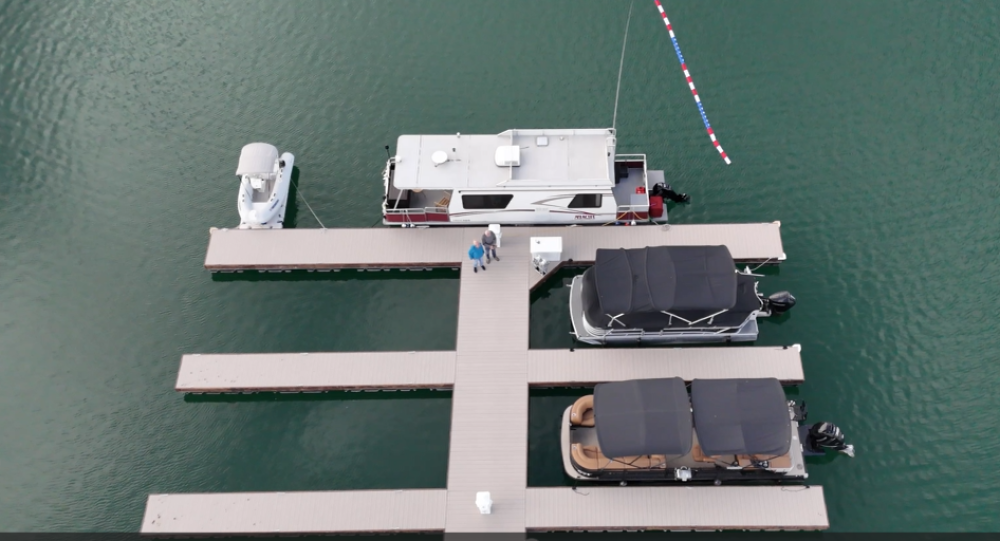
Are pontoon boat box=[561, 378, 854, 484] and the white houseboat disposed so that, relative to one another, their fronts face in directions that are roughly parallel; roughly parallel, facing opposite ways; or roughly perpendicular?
roughly parallel

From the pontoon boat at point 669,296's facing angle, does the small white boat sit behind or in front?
in front

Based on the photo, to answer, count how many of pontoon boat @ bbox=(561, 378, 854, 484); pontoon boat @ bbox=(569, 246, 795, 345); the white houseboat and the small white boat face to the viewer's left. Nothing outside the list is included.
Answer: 3

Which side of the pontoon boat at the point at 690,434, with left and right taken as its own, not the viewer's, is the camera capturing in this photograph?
left

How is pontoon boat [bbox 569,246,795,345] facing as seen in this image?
to the viewer's left

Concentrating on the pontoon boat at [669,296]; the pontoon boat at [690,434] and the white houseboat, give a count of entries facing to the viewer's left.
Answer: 3

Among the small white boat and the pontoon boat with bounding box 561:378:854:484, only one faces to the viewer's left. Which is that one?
the pontoon boat

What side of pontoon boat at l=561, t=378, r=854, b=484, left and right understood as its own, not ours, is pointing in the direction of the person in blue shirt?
front

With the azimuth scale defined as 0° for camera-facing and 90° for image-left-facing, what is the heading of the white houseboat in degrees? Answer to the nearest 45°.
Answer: approximately 90°
